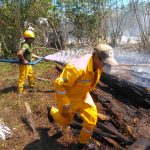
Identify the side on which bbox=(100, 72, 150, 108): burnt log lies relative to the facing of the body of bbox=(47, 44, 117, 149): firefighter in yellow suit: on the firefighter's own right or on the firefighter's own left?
on the firefighter's own left

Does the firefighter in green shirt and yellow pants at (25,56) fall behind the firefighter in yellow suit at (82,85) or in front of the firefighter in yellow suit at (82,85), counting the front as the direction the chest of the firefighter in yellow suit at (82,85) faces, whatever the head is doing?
behind

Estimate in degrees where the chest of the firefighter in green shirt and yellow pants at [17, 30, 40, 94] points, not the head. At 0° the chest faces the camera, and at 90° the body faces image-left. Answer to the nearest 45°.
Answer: approximately 270°

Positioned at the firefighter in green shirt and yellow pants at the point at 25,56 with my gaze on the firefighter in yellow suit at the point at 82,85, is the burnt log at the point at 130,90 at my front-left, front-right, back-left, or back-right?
front-left

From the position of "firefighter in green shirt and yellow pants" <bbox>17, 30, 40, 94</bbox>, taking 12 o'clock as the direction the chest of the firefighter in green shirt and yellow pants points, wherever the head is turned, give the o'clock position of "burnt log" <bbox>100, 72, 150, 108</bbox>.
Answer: The burnt log is roughly at 1 o'clock from the firefighter in green shirt and yellow pants.
